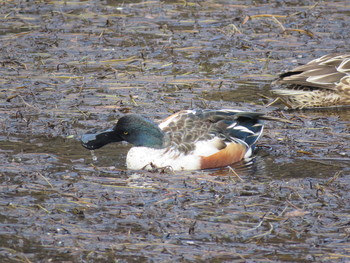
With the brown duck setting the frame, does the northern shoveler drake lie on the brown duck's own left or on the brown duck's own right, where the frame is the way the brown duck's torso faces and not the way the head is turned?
on the brown duck's own right

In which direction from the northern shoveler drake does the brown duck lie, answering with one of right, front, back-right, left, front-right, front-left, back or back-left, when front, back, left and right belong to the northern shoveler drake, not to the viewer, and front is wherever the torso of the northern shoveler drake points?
back-right

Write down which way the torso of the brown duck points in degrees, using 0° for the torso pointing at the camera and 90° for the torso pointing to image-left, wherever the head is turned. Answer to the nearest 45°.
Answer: approximately 270°

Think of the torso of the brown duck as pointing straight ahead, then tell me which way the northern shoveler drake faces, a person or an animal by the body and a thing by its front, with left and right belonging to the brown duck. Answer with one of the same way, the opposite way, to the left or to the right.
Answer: the opposite way

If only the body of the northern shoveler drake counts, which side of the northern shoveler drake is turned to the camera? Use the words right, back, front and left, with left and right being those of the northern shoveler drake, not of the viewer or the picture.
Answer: left

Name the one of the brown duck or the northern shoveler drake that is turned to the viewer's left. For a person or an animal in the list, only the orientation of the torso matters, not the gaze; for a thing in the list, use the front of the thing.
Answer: the northern shoveler drake

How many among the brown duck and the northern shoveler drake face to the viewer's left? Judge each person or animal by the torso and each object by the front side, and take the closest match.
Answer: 1
